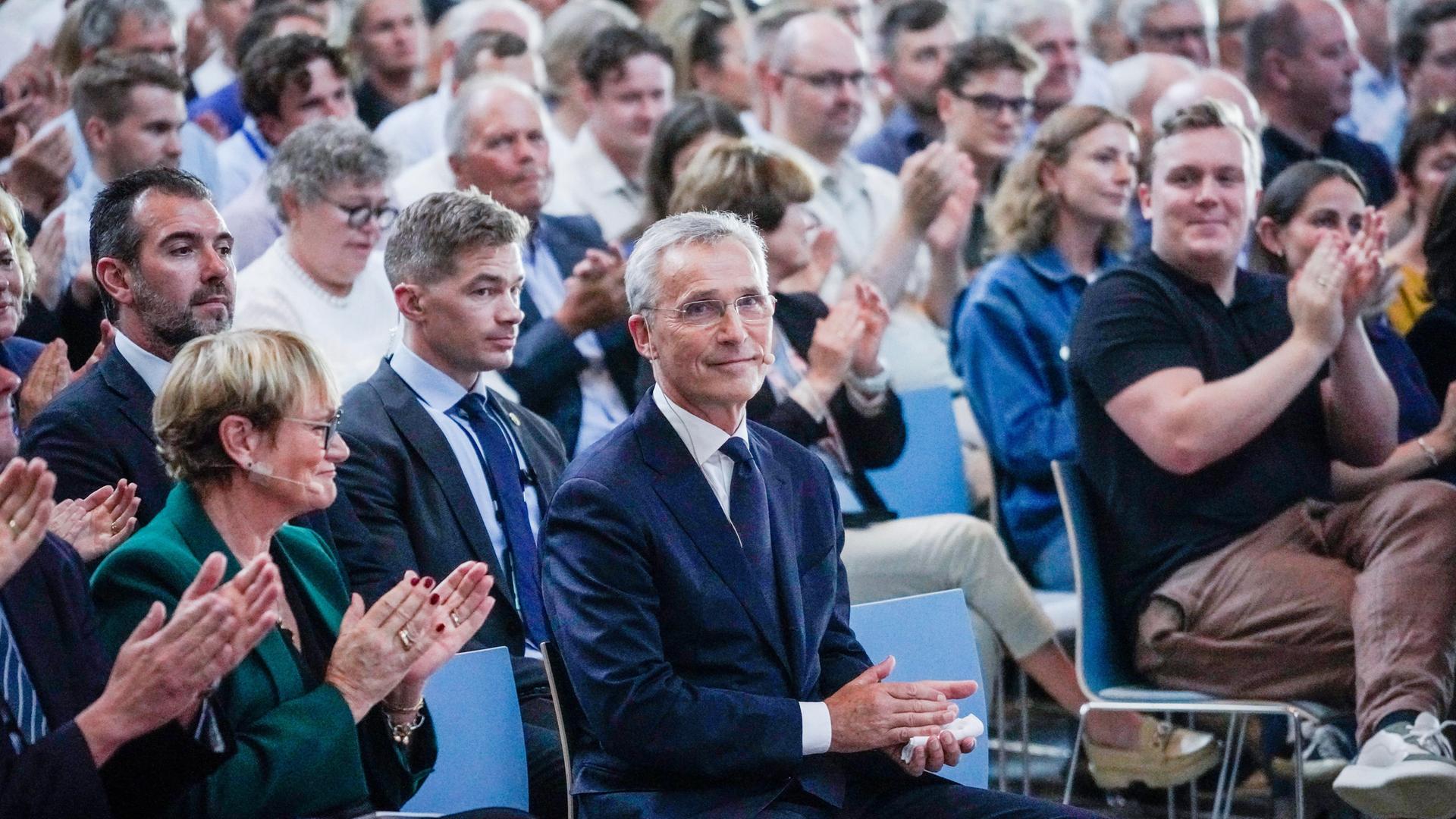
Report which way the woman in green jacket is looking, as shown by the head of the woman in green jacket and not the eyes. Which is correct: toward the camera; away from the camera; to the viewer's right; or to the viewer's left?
to the viewer's right

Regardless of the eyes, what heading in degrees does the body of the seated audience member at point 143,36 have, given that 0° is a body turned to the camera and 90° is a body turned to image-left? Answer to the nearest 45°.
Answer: approximately 315°

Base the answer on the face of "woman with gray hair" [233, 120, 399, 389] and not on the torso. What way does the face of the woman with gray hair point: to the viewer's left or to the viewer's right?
to the viewer's right

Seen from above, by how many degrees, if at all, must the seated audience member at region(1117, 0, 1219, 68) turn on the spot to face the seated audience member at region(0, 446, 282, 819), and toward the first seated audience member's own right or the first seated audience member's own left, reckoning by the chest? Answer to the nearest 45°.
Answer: approximately 45° to the first seated audience member's own right
